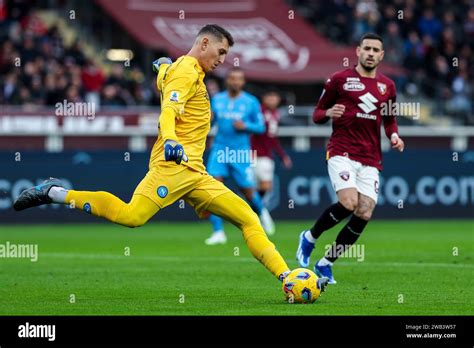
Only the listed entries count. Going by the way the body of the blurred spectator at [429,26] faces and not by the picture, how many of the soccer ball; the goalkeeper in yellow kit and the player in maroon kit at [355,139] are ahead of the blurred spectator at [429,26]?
3

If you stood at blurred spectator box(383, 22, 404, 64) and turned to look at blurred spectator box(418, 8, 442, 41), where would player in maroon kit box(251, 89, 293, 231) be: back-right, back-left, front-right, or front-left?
back-right

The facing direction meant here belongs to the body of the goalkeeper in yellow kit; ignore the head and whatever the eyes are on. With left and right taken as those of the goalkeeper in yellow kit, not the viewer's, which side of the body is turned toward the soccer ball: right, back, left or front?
front

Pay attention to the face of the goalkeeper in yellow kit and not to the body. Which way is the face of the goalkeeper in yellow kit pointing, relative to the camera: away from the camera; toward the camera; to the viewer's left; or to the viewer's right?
to the viewer's right

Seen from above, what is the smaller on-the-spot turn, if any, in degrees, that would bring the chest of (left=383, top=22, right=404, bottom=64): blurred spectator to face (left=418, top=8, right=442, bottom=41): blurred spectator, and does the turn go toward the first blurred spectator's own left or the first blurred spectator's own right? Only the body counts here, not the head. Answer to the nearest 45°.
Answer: approximately 135° to the first blurred spectator's own left

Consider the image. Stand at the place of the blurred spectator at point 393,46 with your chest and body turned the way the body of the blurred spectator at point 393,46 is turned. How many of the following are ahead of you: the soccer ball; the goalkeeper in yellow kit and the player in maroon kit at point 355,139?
3

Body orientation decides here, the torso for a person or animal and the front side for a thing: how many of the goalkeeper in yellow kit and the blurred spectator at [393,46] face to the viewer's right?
1

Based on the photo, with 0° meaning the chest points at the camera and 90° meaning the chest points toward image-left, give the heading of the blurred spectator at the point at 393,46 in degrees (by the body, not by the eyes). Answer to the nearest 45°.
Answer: approximately 0°

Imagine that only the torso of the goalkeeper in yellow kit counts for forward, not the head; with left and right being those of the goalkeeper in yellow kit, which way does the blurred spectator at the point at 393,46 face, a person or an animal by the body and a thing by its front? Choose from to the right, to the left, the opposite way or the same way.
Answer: to the right

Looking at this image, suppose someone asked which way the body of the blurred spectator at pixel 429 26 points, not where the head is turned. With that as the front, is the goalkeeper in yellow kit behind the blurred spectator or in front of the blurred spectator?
in front

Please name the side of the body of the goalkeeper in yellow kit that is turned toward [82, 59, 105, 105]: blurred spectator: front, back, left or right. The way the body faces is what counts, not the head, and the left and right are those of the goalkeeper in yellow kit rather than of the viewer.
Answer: left

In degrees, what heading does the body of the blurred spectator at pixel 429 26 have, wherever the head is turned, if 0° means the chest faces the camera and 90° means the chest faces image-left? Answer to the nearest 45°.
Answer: approximately 0°

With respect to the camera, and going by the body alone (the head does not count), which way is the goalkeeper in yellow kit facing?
to the viewer's right
